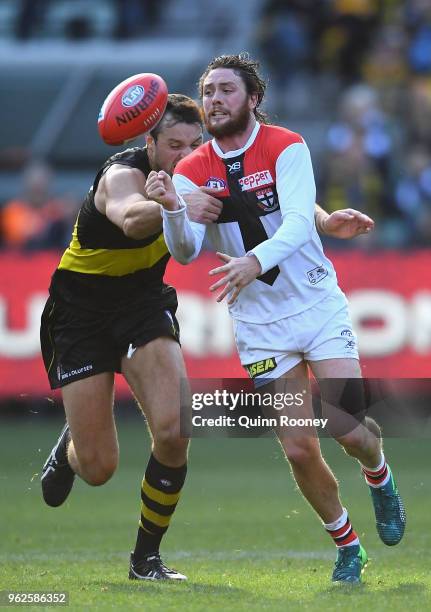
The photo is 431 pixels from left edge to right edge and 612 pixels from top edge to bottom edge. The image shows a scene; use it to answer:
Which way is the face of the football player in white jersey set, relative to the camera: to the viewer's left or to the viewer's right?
to the viewer's left

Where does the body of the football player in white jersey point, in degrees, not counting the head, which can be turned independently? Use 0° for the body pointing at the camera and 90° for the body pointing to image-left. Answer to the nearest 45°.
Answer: approximately 45°

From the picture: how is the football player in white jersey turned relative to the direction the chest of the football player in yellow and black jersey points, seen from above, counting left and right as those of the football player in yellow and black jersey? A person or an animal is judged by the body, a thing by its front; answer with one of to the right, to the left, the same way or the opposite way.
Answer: to the right

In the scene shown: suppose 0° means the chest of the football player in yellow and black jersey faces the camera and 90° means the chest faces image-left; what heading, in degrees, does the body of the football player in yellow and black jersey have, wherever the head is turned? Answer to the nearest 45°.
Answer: approximately 315°
